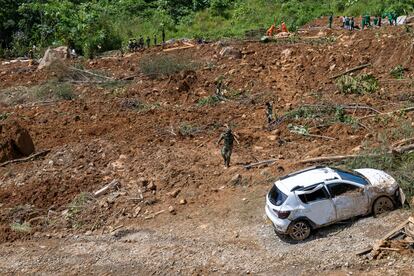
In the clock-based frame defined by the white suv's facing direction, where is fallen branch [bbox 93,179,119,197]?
The fallen branch is roughly at 8 o'clock from the white suv.

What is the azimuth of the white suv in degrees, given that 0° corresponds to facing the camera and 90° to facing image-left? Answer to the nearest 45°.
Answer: approximately 225°

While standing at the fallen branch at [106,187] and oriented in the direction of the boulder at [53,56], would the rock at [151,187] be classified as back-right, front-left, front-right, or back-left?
back-right

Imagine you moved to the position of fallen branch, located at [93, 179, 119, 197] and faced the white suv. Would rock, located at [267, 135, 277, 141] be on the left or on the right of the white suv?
left

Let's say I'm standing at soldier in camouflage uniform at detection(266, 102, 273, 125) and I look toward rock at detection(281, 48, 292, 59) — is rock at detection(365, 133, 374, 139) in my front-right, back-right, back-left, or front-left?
back-right

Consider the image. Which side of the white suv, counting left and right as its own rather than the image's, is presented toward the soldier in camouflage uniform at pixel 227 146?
left
